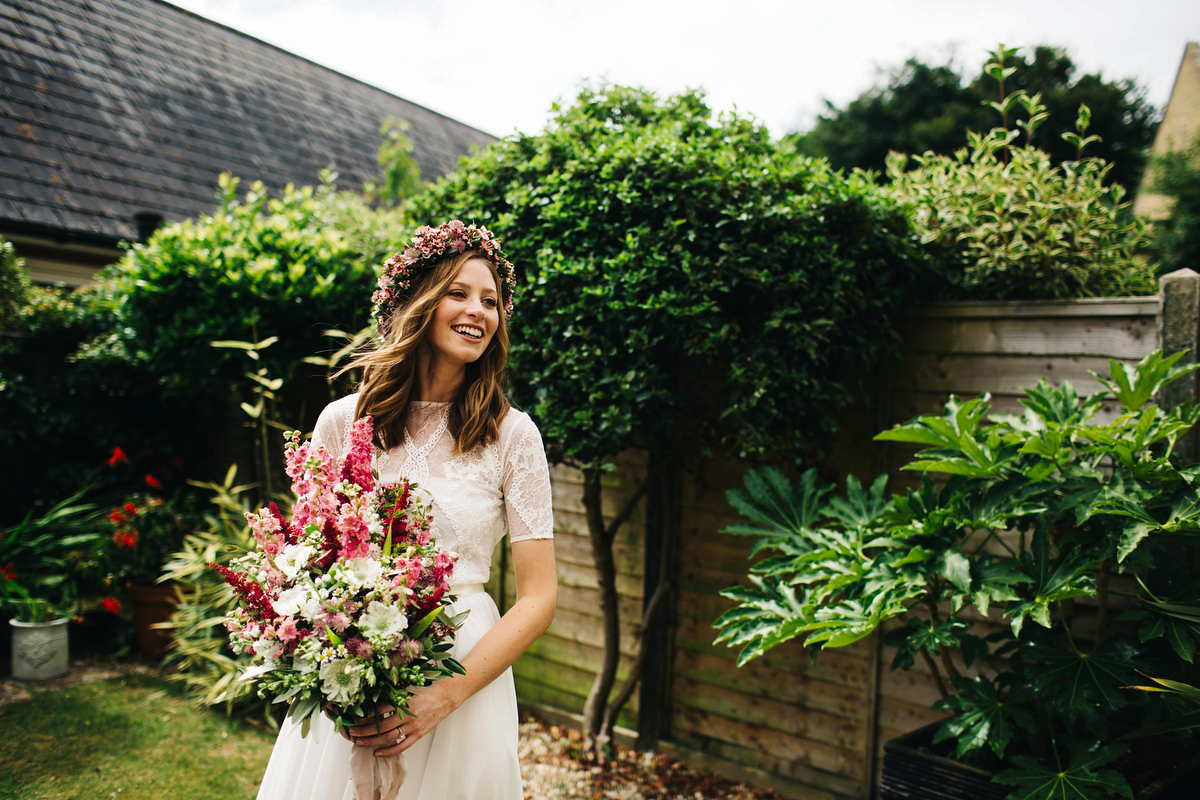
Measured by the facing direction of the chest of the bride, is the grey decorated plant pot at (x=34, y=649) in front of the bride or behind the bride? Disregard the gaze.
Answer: behind

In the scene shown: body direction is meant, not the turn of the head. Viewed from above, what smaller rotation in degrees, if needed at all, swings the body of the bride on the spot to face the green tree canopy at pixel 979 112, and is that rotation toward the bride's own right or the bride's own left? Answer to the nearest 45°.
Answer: approximately 135° to the bride's own left

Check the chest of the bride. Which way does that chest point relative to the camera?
toward the camera

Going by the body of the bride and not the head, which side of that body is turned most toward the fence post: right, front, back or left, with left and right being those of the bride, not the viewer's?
left

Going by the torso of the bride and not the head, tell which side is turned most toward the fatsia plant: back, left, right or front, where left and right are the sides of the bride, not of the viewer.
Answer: left

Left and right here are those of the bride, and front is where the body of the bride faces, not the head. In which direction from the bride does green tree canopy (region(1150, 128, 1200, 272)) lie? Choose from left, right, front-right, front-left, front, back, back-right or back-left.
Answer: back-left

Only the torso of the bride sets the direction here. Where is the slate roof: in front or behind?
behind

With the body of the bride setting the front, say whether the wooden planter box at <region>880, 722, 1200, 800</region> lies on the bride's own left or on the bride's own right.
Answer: on the bride's own left
